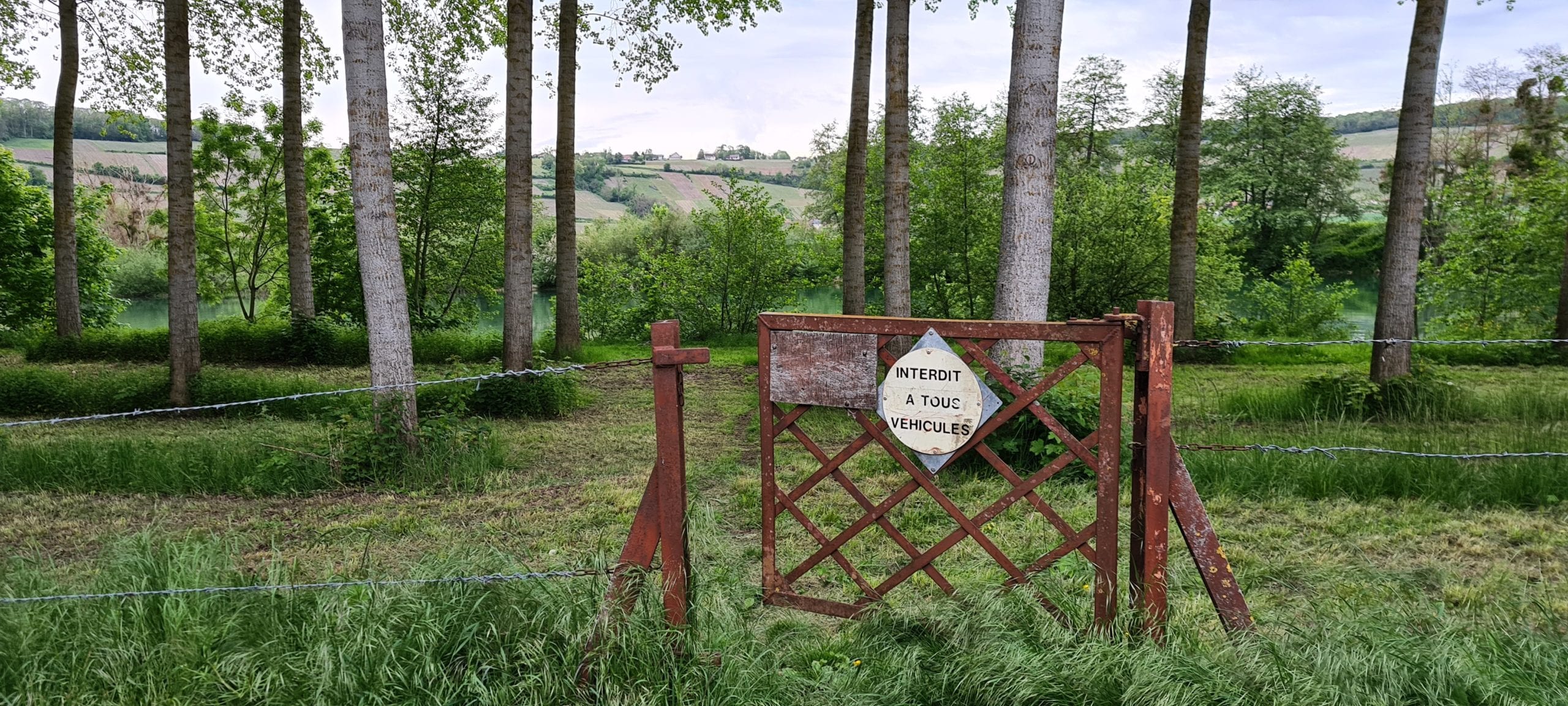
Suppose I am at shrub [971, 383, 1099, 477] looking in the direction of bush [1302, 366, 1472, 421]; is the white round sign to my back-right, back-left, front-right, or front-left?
back-right

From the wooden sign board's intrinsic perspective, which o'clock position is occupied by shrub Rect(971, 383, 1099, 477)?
The shrub is roughly at 7 o'clock from the wooden sign board.

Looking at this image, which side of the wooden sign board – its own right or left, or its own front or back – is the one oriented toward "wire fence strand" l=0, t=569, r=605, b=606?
right

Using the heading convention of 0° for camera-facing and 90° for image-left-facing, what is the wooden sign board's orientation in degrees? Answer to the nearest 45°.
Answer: approximately 0°

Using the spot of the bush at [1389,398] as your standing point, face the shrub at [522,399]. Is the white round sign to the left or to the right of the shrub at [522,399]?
left

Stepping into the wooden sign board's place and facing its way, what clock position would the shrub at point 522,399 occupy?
The shrub is roughly at 5 o'clock from the wooden sign board.

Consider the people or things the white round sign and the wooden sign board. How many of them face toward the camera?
2

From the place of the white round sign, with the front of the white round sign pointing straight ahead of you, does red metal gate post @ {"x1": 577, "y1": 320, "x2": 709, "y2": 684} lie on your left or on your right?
on your right

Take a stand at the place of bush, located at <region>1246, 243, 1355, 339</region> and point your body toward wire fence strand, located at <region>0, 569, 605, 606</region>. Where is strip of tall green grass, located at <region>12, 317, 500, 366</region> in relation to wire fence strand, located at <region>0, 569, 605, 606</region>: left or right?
right

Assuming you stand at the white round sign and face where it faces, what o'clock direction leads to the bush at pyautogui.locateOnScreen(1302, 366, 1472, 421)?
The bush is roughly at 7 o'clock from the white round sign.

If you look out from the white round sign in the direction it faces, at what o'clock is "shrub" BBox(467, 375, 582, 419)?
The shrub is roughly at 5 o'clock from the white round sign.

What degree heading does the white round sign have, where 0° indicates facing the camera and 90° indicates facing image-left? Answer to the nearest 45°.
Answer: approximately 0°
